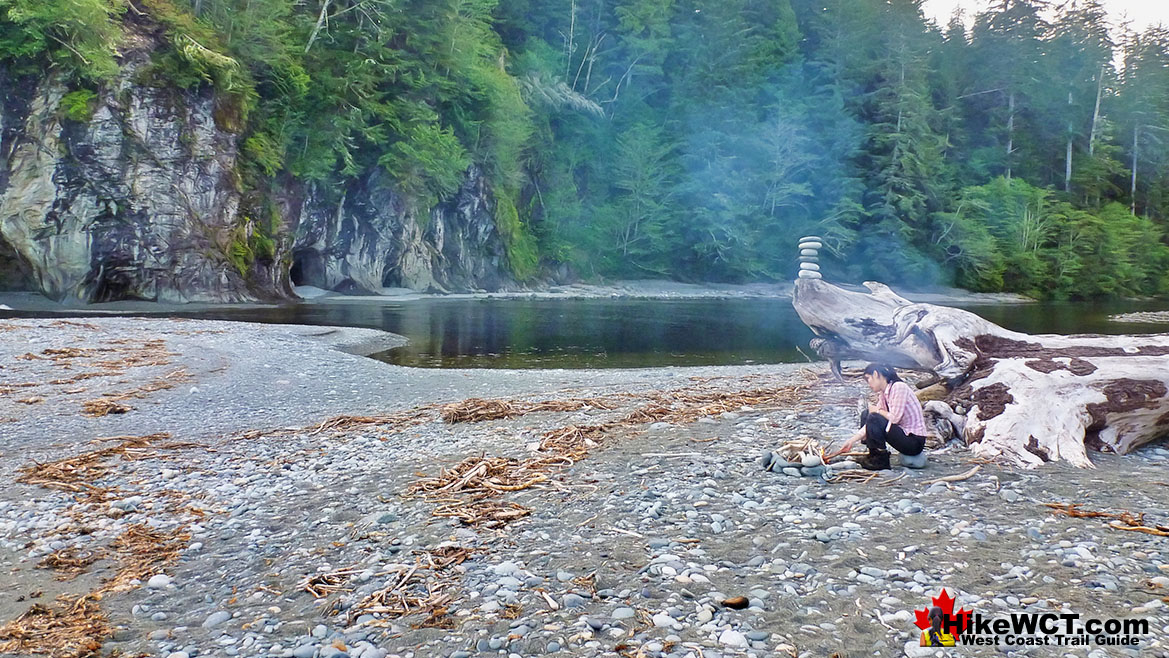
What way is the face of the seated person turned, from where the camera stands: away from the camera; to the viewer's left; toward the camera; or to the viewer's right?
to the viewer's left

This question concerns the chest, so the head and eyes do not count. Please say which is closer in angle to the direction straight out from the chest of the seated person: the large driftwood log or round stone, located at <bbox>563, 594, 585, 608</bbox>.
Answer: the round stone

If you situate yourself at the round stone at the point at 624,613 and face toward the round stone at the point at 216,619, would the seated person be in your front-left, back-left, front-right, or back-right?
back-right

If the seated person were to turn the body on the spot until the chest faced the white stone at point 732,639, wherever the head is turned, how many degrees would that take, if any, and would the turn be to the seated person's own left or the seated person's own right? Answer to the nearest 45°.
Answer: approximately 90° to the seated person's own left

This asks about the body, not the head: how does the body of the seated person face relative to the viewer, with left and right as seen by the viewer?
facing to the left of the viewer

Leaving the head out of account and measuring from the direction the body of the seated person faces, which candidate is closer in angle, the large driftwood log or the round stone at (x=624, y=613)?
the round stone

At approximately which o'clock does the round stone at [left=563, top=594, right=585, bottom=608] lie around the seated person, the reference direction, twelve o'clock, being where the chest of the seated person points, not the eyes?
The round stone is roughly at 10 o'clock from the seated person.

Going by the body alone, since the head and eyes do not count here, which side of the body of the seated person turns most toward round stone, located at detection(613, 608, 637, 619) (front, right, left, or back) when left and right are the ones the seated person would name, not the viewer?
left

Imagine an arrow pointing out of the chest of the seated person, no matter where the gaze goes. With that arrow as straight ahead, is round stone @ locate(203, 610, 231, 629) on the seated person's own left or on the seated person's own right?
on the seated person's own left
